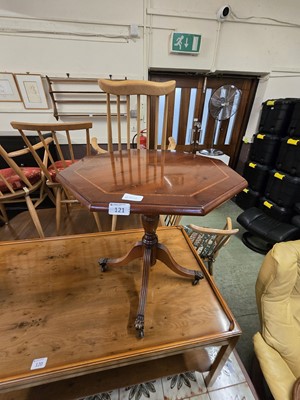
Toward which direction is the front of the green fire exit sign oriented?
toward the camera

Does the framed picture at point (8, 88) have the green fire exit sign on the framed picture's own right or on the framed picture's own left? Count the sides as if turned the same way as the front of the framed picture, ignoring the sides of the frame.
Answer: on the framed picture's own left

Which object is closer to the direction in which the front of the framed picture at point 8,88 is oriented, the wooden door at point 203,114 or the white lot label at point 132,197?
the white lot label

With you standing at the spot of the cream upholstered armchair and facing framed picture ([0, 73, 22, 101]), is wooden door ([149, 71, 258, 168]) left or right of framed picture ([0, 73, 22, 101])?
right

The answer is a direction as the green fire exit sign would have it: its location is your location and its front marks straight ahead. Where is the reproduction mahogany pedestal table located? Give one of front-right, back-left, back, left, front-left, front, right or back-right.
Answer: front

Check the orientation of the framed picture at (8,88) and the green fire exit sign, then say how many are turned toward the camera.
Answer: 2

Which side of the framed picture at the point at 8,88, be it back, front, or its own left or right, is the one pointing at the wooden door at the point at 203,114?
left

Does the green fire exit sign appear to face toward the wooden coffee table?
yes

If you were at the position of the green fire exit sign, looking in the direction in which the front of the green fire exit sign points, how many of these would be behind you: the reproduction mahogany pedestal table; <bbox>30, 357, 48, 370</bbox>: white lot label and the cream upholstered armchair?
0

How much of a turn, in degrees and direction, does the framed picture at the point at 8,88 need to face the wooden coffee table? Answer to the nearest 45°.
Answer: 0° — it already faces it

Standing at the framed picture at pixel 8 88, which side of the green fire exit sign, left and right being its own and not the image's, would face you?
right

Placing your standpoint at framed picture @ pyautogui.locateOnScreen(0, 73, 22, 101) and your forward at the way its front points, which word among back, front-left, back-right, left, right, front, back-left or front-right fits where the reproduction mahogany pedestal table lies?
front

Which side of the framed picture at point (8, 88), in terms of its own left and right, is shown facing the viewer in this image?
front
